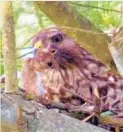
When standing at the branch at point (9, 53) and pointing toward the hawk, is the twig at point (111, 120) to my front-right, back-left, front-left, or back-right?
front-right

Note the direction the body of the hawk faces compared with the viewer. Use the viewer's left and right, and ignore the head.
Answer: facing the viewer and to the left of the viewer

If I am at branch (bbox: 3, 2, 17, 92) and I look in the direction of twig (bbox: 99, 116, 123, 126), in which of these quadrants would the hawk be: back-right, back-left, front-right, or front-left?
front-left
